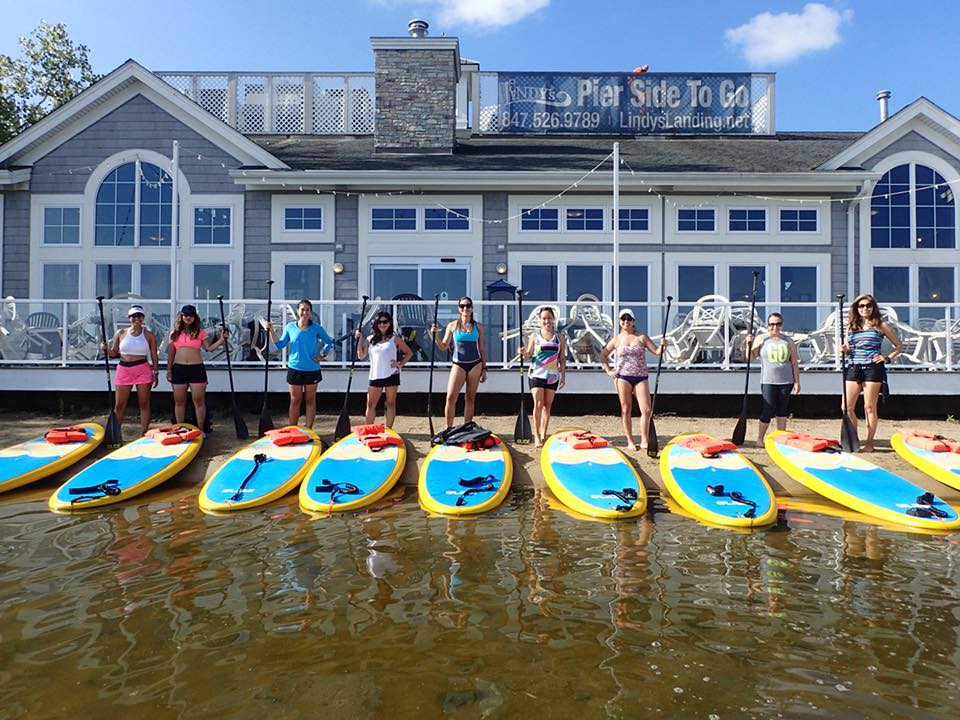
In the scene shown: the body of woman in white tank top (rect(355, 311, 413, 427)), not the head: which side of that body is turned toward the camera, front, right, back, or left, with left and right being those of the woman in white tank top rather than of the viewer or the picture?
front

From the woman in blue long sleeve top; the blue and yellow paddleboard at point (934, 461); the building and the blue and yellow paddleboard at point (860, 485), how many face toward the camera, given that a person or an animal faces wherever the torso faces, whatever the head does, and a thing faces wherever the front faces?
2

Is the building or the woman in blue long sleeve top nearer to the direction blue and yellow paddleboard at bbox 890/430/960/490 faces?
the building

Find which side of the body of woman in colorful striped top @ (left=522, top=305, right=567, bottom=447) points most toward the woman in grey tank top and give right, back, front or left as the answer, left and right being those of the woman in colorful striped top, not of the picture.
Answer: left

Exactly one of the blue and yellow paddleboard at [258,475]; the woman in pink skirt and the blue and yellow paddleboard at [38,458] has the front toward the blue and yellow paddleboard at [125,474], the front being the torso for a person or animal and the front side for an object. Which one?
the woman in pink skirt

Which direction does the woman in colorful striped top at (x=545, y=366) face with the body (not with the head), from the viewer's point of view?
toward the camera

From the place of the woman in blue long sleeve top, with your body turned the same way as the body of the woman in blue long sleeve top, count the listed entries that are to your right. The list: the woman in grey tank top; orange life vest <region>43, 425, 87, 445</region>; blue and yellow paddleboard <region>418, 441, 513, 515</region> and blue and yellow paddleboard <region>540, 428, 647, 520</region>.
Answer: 1

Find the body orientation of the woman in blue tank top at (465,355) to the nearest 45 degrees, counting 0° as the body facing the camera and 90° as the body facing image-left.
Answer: approximately 0°

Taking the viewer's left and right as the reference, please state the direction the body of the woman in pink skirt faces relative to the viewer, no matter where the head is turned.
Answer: facing the viewer
